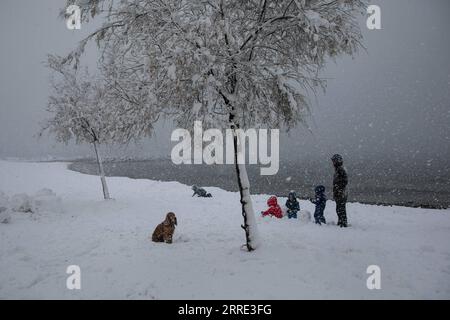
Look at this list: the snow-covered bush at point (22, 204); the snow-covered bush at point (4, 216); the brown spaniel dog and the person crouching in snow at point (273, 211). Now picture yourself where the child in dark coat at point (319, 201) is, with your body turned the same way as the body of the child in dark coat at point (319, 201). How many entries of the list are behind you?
0

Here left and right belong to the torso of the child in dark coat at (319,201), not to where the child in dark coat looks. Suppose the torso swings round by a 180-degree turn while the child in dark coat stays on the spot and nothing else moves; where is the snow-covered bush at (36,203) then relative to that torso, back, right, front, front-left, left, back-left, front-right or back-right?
back

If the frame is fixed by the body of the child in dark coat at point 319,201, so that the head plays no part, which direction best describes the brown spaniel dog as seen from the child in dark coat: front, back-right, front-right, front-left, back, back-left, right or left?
front-left

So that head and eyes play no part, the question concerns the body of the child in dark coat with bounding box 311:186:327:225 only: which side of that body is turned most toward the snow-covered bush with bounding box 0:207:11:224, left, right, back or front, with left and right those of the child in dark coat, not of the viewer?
front

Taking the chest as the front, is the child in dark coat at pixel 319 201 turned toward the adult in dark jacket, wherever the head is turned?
no

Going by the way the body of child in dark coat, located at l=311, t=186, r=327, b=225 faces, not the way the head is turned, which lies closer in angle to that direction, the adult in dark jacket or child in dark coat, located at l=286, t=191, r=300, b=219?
the child in dark coat

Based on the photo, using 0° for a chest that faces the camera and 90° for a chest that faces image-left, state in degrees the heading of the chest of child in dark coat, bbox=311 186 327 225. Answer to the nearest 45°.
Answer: approximately 90°

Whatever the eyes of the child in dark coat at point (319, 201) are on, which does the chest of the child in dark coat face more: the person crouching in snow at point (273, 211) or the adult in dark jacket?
the person crouching in snow
